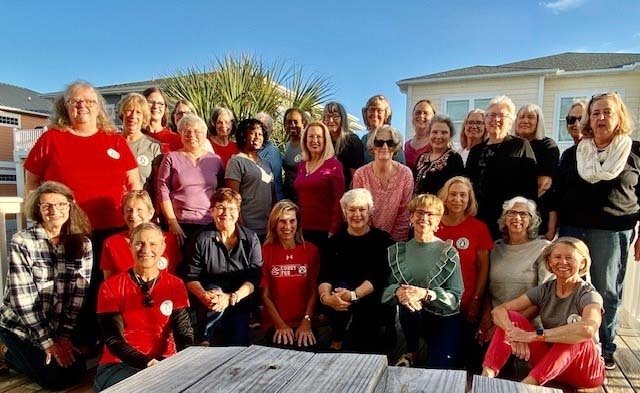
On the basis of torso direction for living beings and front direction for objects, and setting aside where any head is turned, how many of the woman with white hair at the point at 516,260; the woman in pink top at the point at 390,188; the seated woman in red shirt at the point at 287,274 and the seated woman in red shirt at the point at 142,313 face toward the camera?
4

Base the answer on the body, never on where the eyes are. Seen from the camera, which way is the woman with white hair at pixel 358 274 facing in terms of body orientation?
toward the camera

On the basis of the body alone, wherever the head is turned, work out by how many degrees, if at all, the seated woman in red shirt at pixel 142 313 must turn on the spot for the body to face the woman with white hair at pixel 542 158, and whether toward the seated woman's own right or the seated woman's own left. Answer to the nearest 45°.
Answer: approximately 90° to the seated woman's own left

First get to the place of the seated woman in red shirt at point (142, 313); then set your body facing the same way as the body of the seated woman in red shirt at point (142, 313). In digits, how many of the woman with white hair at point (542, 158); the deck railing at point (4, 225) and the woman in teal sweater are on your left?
2

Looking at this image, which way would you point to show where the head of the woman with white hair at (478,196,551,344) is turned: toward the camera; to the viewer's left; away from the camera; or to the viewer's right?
toward the camera

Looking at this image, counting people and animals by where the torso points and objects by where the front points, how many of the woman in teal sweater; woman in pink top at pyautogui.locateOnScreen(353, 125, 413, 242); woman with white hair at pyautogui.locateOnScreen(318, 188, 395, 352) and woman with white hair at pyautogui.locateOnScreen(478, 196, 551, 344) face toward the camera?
4

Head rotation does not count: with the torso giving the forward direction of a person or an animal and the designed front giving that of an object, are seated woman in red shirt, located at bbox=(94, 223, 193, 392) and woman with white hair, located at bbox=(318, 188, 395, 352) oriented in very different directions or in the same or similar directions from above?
same or similar directions

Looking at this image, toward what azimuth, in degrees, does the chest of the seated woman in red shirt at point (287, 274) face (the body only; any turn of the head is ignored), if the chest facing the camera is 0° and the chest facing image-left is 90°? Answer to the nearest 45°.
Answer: approximately 0°

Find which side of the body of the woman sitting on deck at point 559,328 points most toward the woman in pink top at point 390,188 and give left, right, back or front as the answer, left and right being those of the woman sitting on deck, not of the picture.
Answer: right

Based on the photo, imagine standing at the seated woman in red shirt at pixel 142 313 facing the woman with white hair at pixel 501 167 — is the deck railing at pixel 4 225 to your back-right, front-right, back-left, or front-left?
back-left

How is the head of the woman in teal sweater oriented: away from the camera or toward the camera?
toward the camera

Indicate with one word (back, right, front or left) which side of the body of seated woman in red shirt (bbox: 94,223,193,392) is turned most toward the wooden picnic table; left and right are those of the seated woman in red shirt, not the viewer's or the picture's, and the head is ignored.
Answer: front

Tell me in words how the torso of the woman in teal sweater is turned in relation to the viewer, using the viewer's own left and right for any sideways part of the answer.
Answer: facing the viewer

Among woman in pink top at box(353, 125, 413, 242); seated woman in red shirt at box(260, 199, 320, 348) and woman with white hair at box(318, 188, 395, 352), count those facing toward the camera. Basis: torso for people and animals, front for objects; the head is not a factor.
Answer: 3

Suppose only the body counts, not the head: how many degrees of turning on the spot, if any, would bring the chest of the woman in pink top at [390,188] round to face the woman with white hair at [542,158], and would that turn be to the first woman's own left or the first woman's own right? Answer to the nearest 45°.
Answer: approximately 90° to the first woman's own left

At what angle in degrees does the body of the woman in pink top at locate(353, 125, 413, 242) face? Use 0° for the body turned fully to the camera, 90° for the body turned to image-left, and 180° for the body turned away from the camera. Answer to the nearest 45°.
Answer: approximately 0°

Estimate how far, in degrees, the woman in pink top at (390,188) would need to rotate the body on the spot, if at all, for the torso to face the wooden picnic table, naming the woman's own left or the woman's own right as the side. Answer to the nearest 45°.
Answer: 0° — they already face it

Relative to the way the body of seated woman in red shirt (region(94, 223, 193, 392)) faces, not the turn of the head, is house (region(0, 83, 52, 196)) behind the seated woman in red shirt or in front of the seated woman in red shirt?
behind
